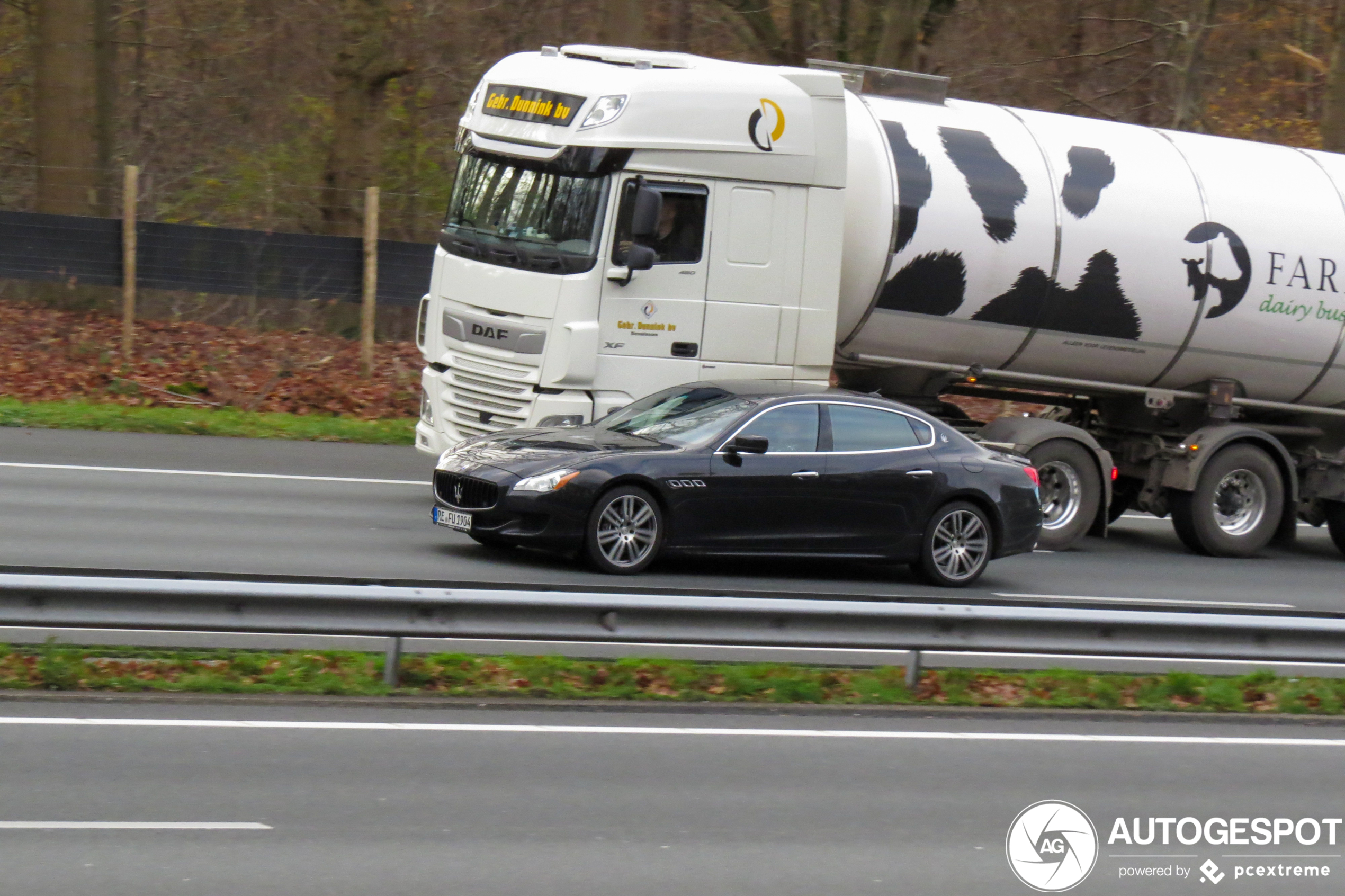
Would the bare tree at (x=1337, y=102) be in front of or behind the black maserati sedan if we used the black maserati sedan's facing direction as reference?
behind

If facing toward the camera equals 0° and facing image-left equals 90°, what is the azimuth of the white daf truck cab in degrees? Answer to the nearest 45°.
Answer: approximately 45°

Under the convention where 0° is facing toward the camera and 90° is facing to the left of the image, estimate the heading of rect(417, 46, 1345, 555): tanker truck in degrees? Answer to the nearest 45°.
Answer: approximately 45°

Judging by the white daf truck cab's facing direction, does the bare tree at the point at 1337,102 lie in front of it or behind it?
behind
